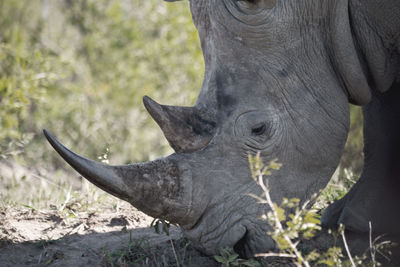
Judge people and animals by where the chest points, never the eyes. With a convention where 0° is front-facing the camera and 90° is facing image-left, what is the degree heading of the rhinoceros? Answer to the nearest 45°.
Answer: approximately 90°
